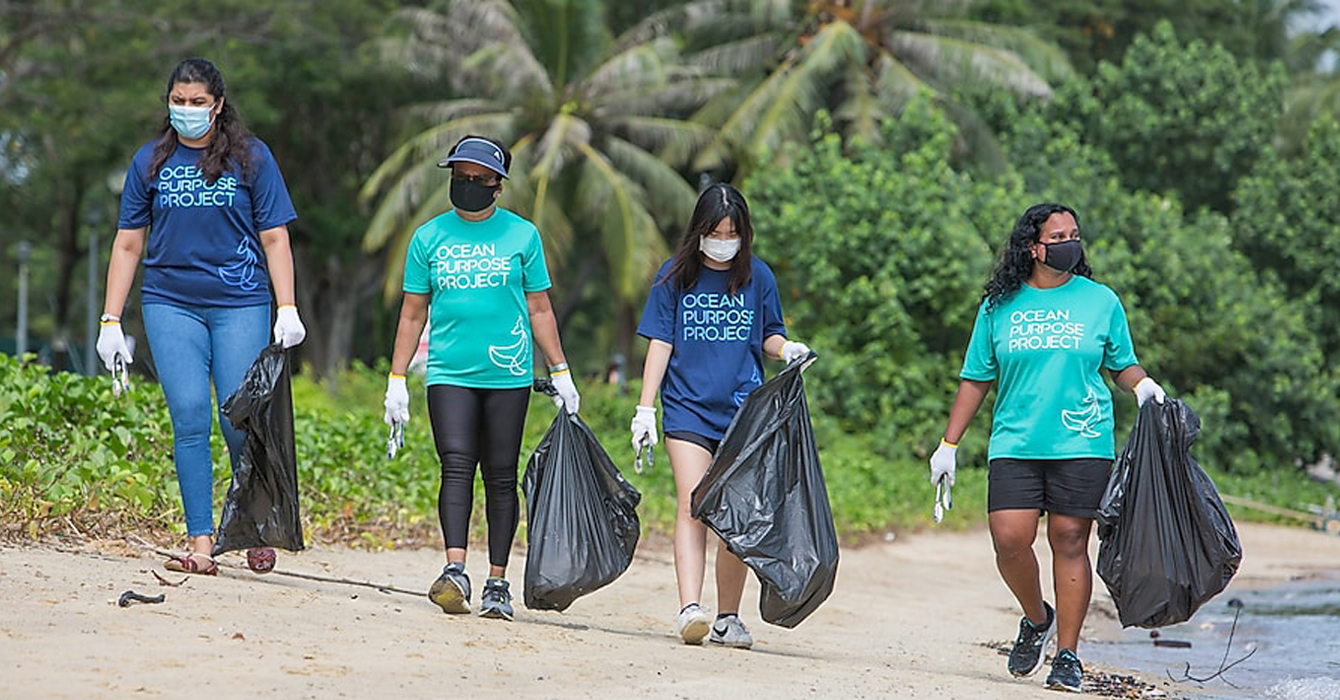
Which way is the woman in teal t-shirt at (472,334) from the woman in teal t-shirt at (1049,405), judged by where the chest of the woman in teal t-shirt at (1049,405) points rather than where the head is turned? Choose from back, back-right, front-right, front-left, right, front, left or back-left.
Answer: right

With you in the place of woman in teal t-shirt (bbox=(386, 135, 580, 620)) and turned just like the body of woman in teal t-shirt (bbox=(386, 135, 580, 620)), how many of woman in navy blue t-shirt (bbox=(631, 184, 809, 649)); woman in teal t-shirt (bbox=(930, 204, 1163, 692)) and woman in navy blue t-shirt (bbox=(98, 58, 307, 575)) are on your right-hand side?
1

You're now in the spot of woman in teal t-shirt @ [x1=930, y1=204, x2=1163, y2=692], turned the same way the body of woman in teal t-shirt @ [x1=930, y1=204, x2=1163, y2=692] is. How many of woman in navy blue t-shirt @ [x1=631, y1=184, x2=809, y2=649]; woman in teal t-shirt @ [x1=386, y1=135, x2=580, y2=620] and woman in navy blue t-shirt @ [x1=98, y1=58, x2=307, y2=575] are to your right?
3

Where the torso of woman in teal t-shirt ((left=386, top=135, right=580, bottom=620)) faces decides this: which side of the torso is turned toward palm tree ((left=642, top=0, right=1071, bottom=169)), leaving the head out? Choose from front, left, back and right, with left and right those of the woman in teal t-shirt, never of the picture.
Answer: back

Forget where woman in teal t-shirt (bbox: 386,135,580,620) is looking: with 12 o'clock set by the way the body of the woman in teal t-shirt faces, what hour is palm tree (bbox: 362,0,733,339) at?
The palm tree is roughly at 6 o'clock from the woman in teal t-shirt.

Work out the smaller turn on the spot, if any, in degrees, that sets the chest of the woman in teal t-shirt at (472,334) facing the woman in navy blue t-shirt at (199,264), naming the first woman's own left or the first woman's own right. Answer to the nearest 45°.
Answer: approximately 90° to the first woman's own right

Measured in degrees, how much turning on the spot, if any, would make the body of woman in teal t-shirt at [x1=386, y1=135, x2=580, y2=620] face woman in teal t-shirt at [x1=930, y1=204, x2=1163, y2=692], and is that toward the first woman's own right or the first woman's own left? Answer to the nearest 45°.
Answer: approximately 90° to the first woman's own left

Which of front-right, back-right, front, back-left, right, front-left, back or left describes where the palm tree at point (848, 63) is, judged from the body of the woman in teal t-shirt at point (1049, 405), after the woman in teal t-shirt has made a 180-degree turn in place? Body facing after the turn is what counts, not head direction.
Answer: front

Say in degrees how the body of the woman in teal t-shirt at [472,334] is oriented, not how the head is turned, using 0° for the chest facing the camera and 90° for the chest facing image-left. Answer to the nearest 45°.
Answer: approximately 0°

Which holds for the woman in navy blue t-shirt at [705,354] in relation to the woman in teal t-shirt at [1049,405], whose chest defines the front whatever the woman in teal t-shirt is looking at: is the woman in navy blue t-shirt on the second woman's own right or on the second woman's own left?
on the second woman's own right

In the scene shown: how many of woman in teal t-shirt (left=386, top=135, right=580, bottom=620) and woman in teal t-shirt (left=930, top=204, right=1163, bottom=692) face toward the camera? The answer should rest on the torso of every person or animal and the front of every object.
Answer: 2

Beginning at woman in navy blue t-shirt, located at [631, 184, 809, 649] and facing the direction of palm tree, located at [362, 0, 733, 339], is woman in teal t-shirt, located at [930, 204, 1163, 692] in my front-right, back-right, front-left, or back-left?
back-right

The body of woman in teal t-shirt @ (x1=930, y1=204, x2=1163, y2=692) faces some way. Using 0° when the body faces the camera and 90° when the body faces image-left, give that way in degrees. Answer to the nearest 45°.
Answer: approximately 0°
